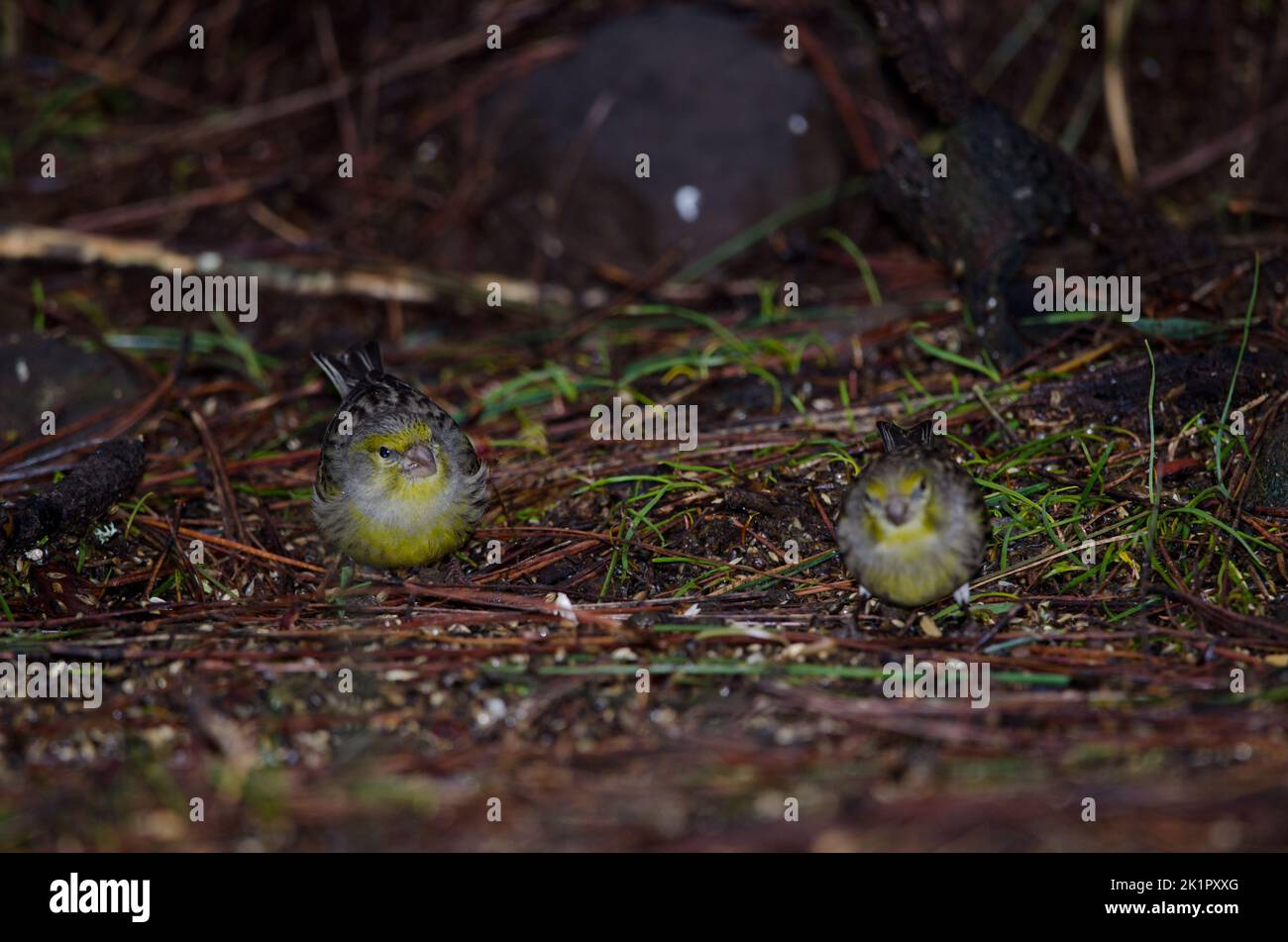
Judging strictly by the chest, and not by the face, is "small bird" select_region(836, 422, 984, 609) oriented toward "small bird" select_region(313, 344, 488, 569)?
no

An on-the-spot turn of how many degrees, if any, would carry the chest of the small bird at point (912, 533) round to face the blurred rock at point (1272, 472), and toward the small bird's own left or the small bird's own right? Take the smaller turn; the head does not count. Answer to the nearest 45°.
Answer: approximately 135° to the small bird's own left

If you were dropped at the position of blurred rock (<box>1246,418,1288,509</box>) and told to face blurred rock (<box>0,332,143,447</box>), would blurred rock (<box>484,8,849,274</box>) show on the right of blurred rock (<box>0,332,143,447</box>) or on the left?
right

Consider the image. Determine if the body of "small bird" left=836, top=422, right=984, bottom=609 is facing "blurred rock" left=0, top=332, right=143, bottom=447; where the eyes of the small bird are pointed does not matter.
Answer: no

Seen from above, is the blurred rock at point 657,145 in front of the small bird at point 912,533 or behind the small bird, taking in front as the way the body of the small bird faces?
behind

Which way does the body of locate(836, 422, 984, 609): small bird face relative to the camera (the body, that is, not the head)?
toward the camera

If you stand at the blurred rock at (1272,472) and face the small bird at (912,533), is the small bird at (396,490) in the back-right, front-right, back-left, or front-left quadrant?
front-right
